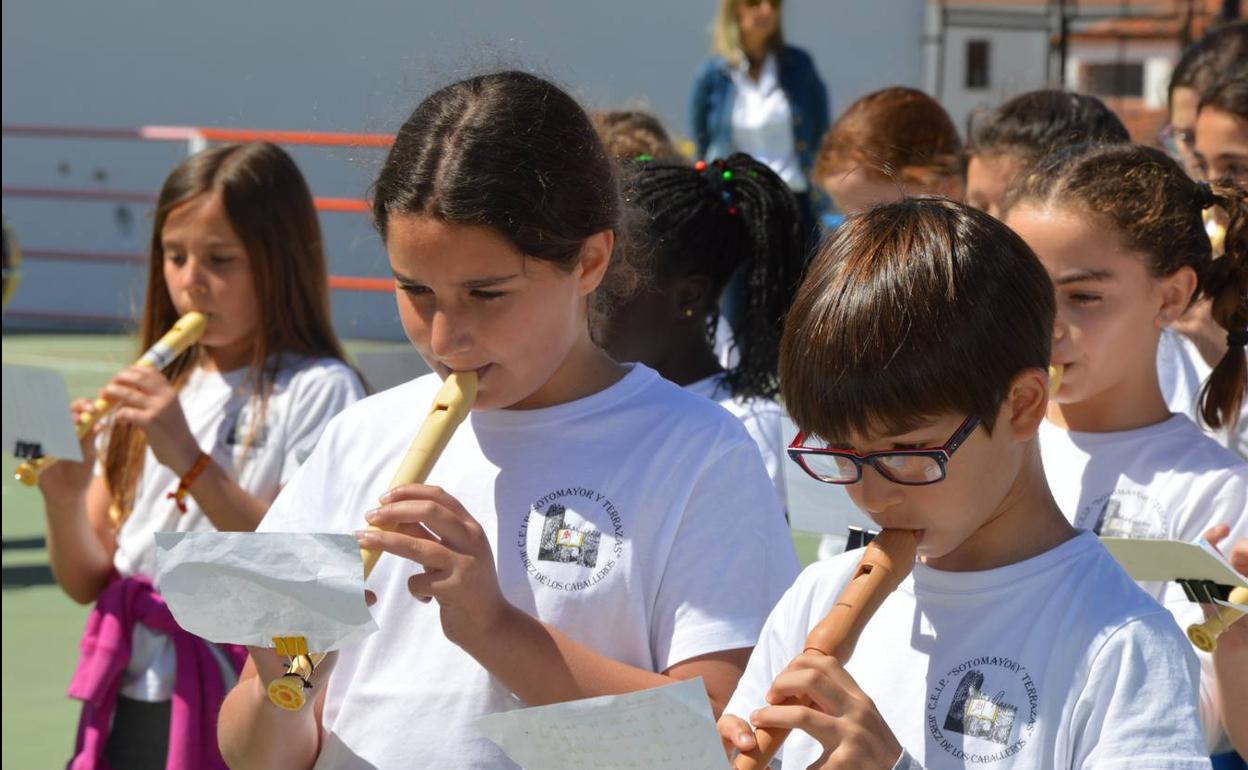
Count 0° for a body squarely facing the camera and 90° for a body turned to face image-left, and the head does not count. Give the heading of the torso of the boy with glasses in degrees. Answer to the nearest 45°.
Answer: approximately 45°

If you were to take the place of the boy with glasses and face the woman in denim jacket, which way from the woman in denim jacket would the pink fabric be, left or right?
left

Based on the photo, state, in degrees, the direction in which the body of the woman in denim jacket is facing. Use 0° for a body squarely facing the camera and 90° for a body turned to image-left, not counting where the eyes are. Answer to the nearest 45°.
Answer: approximately 0°

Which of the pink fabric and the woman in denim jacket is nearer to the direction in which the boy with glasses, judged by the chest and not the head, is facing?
the pink fabric

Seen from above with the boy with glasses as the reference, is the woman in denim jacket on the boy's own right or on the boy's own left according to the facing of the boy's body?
on the boy's own right

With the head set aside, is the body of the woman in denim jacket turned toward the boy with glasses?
yes

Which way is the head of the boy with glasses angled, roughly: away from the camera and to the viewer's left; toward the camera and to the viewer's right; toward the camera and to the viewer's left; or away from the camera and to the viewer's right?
toward the camera and to the viewer's left

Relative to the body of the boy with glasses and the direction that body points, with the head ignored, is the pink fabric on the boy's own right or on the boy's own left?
on the boy's own right

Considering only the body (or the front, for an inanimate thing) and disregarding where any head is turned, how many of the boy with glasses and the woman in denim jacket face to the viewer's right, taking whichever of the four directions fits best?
0
